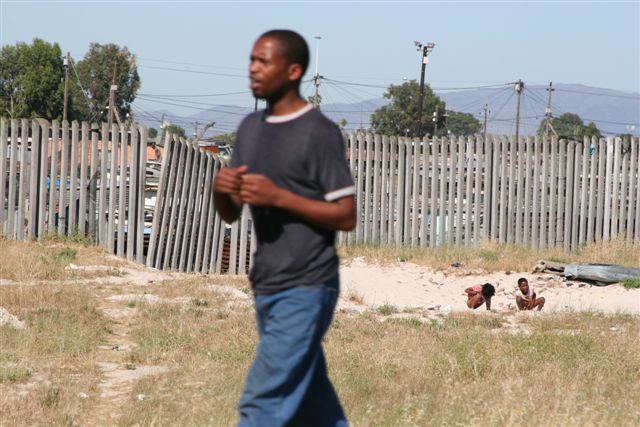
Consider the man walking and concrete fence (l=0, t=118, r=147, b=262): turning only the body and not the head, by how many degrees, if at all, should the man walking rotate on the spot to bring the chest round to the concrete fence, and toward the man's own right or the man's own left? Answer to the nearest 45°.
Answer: approximately 135° to the man's own right

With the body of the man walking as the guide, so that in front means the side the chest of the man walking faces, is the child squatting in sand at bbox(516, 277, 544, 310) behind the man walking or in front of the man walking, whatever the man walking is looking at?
behind

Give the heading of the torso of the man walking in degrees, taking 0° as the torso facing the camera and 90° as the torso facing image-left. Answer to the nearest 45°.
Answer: approximately 45°

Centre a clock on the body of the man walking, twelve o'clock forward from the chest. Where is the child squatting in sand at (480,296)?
The child squatting in sand is roughly at 5 o'clock from the man walking.

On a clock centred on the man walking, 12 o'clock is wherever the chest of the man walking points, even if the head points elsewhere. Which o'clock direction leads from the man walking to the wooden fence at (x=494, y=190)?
The wooden fence is roughly at 5 o'clock from the man walking.
